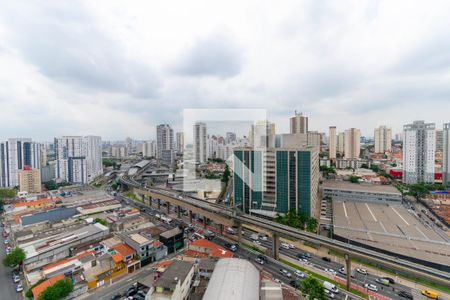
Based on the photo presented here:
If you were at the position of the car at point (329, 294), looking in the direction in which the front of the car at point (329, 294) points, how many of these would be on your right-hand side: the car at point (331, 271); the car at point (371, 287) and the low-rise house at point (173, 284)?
1

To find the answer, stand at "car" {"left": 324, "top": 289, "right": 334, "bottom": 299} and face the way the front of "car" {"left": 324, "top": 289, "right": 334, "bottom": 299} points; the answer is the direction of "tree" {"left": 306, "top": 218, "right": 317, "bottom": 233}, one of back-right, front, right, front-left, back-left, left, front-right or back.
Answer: back-left

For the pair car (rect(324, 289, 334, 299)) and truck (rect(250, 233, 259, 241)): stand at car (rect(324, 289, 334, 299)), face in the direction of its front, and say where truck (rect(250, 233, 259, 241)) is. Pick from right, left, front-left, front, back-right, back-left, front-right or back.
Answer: back

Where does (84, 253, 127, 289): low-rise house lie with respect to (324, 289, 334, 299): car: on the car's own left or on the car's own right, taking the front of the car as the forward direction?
on the car's own right

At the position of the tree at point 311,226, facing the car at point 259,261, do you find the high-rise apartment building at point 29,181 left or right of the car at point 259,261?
right

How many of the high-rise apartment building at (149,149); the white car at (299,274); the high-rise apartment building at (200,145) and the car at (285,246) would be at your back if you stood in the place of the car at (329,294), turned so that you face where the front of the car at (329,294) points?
4

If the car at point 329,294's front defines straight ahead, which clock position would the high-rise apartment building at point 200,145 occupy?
The high-rise apartment building is roughly at 6 o'clock from the car.
